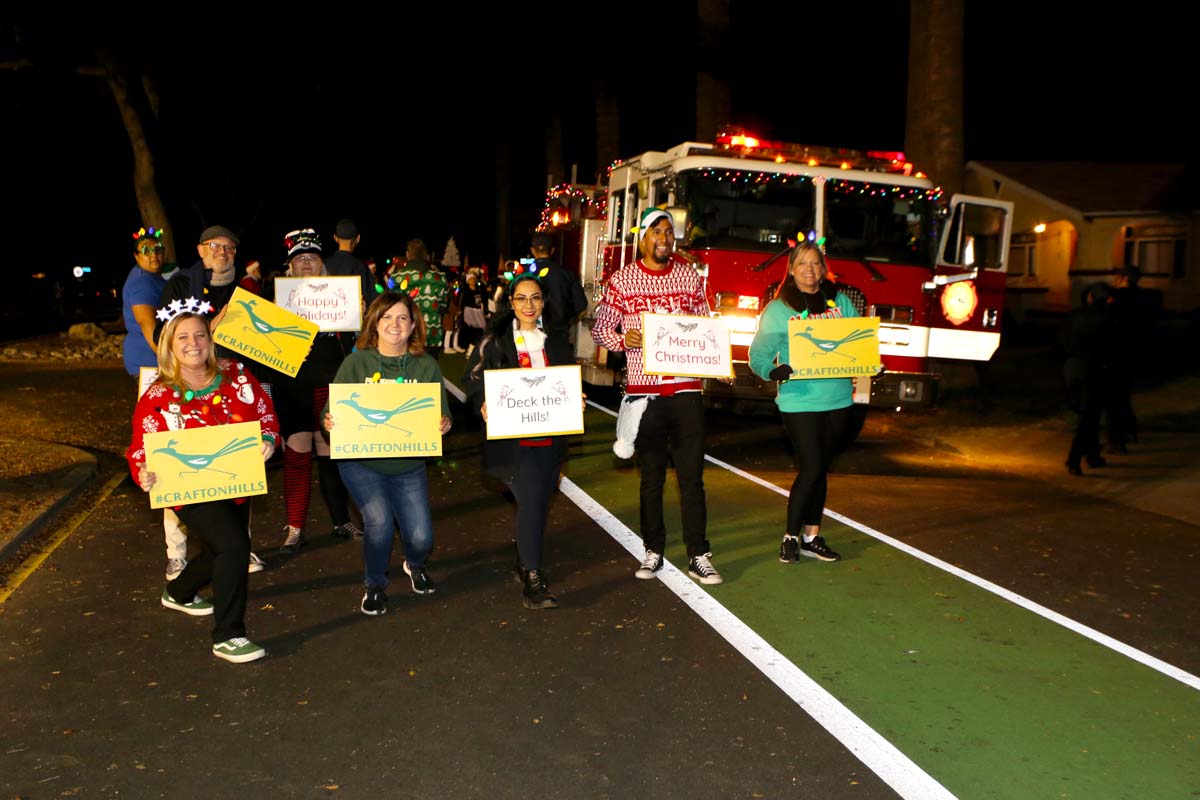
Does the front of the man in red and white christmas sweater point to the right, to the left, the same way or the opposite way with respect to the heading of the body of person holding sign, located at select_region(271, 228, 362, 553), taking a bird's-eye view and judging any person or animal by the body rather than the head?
the same way

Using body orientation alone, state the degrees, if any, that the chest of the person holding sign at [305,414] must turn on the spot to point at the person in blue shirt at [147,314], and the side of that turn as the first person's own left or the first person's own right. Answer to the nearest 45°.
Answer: approximately 90° to the first person's own right

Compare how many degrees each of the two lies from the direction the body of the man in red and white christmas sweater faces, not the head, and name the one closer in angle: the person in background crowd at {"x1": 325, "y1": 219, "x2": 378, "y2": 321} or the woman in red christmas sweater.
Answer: the woman in red christmas sweater

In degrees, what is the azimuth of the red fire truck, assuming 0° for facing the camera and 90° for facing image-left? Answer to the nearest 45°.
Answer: approximately 315°

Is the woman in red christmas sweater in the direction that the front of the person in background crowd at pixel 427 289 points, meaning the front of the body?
no

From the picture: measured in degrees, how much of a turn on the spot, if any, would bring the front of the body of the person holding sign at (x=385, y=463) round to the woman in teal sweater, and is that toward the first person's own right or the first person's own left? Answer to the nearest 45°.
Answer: approximately 90° to the first person's own left

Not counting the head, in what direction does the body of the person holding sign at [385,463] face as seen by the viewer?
toward the camera

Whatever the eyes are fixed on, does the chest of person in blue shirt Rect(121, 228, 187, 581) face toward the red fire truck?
no

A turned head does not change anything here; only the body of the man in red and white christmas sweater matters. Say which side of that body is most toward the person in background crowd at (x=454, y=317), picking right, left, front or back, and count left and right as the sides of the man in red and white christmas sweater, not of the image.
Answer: back

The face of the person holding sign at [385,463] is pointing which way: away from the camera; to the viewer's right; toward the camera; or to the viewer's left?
toward the camera

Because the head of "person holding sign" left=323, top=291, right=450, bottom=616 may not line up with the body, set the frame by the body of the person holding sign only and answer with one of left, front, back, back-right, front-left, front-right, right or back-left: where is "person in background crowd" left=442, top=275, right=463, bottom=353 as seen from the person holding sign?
back

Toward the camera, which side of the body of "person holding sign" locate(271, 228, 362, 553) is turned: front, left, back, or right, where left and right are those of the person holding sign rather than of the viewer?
front

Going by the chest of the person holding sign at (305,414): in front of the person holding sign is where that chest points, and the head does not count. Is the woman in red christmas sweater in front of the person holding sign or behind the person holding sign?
in front

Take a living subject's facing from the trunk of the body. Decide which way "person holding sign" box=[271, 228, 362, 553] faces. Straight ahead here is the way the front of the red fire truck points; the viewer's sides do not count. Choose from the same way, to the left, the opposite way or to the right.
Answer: the same way

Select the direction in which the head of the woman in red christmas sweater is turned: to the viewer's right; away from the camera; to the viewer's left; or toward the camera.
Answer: toward the camera

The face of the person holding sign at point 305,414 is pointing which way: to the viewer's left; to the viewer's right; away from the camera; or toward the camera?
toward the camera

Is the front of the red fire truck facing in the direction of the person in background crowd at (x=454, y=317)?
no

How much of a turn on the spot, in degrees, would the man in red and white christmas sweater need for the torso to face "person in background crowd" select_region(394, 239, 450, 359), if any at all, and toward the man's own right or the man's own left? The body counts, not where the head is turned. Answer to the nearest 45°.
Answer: approximately 135° to the man's own right
